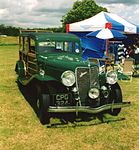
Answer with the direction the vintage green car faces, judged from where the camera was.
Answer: facing the viewer and to the right of the viewer

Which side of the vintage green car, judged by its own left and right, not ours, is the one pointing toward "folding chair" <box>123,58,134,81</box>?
left

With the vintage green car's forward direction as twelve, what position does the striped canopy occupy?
The striped canopy is roughly at 8 o'clock from the vintage green car.
